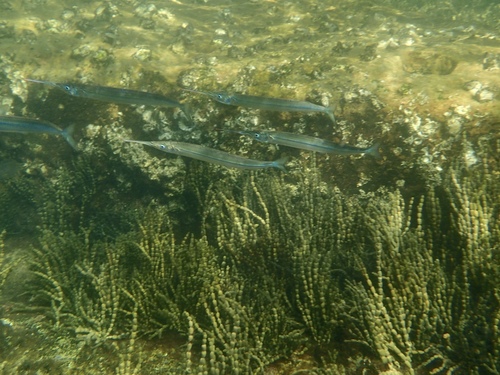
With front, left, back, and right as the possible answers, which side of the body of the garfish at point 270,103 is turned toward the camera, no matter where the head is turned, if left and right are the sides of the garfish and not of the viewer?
left

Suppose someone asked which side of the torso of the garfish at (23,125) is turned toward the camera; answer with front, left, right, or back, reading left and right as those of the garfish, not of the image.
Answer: left

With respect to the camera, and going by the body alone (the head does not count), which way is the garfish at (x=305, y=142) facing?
to the viewer's left

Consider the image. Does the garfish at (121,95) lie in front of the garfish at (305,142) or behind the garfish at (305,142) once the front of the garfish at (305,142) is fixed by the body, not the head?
in front

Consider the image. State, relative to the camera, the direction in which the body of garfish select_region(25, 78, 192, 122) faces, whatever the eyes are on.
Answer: to the viewer's left

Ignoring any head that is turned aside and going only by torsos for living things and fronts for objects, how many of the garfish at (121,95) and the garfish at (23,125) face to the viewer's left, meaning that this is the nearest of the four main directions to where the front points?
2

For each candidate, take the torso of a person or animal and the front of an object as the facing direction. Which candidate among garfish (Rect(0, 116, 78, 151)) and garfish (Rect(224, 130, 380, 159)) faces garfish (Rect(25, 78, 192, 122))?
garfish (Rect(224, 130, 380, 159))

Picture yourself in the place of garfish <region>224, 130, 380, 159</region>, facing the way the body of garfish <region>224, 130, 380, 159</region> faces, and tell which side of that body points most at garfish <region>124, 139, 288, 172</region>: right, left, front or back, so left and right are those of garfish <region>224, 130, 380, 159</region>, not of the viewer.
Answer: front

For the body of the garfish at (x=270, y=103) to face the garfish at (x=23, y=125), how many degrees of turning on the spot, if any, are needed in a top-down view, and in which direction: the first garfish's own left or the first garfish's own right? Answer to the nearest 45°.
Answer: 0° — it already faces it

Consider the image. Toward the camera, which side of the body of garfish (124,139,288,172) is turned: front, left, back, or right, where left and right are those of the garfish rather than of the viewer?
left
